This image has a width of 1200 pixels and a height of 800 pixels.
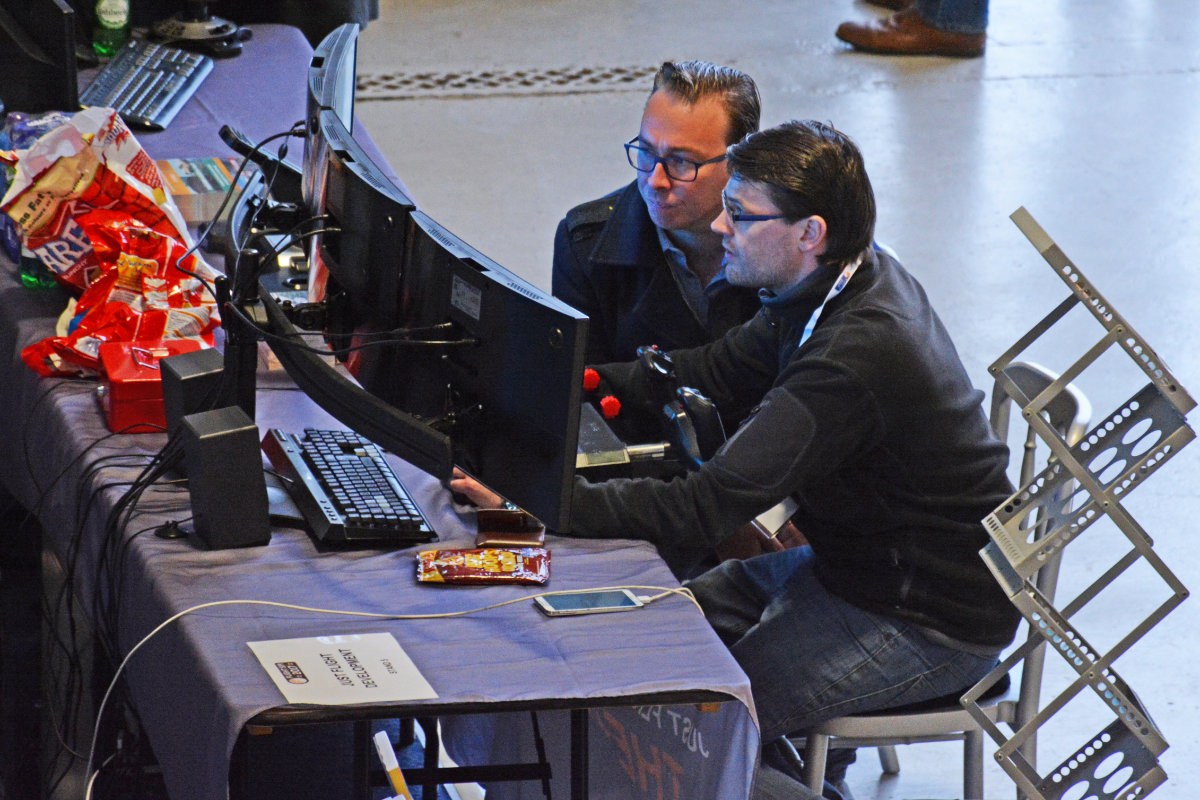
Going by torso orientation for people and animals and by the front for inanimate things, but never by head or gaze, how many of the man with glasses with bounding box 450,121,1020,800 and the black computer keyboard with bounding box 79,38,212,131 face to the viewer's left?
1

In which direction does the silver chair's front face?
to the viewer's left

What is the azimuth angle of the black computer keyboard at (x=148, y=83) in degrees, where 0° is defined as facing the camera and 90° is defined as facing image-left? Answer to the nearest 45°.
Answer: approximately 315°

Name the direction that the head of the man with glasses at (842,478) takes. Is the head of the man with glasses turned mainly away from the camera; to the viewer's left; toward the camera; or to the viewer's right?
to the viewer's left

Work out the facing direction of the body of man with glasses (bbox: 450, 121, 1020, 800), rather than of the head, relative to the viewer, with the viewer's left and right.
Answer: facing to the left of the viewer

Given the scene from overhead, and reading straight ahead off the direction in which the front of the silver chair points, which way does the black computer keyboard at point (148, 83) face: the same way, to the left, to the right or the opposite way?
the opposite way
